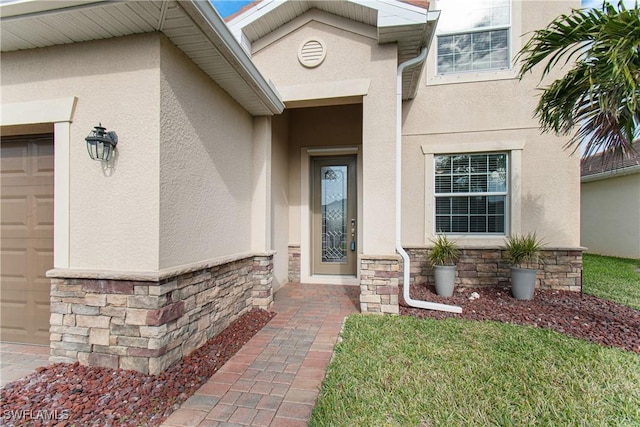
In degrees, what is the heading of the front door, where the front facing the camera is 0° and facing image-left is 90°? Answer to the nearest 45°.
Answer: approximately 0°

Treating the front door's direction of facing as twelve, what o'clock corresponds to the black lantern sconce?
The black lantern sconce is roughly at 1 o'clock from the front door.

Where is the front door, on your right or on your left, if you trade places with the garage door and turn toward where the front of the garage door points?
on your left

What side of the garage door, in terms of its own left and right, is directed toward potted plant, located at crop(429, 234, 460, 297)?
left

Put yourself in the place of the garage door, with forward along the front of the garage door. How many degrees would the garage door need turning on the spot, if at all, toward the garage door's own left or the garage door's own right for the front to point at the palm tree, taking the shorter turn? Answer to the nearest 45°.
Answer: approximately 45° to the garage door's own left

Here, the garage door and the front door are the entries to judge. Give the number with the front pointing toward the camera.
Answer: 2

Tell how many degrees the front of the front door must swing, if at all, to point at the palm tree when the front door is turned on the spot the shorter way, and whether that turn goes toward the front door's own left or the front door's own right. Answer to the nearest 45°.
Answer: approximately 45° to the front door's own left

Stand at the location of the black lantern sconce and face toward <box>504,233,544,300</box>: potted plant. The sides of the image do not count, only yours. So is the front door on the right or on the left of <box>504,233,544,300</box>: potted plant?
left
